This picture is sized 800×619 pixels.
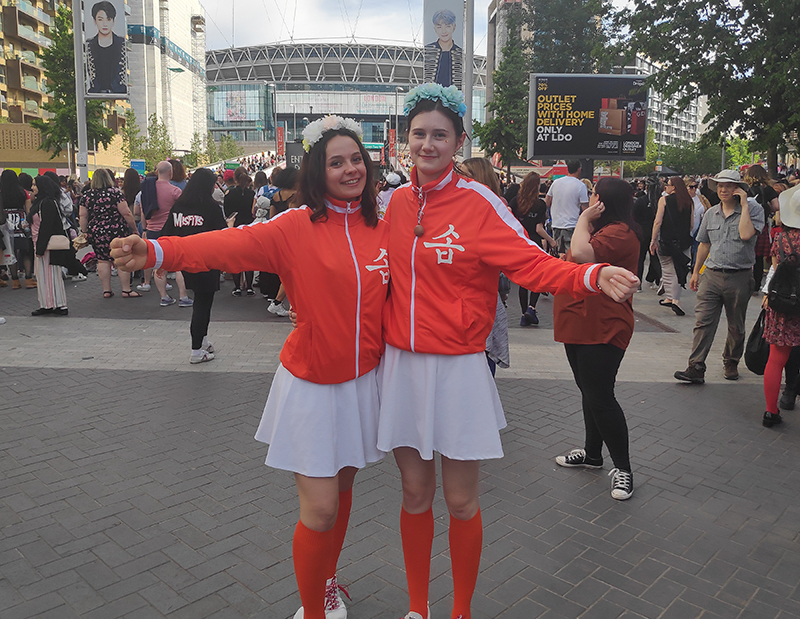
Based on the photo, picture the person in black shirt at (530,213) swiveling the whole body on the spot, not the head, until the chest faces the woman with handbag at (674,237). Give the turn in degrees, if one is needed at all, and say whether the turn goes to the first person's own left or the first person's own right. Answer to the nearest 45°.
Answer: approximately 45° to the first person's own right

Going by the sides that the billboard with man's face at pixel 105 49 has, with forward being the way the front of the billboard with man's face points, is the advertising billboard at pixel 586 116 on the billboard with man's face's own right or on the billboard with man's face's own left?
on the billboard with man's face's own left

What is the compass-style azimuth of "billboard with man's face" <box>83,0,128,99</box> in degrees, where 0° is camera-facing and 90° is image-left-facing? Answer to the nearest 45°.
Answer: approximately 0°

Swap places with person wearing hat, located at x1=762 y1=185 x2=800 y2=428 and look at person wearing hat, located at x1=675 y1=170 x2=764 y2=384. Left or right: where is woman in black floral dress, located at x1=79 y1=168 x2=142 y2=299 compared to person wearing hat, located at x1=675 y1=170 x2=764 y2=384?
left

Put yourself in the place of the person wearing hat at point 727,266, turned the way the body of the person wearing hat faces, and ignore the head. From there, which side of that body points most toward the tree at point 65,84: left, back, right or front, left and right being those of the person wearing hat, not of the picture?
right

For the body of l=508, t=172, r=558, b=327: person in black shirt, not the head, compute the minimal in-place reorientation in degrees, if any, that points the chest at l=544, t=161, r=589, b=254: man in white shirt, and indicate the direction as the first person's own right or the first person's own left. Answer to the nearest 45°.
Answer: approximately 45° to the first person's own right

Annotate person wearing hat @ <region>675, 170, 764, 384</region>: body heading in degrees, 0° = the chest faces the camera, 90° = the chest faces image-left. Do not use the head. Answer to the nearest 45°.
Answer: approximately 45°
